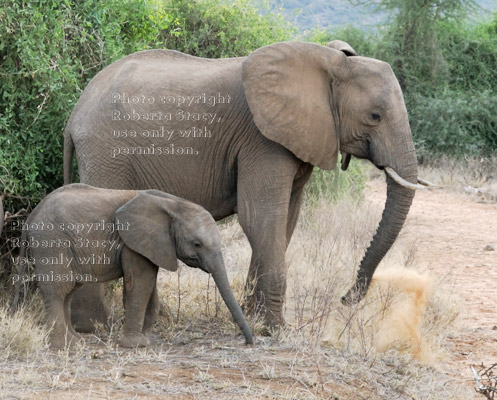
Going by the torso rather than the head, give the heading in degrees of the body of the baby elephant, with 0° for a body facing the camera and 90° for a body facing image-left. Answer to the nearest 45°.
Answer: approximately 270°

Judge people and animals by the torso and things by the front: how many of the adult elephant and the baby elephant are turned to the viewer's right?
2

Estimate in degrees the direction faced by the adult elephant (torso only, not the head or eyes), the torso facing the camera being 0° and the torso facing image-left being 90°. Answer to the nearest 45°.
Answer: approximately 270°

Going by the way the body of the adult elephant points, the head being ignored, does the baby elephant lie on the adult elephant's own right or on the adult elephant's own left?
on the adult elephant's own right

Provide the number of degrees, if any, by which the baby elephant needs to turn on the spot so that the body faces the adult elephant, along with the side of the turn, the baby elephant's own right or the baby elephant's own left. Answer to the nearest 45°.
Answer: approximately 45° to the baby elephant's own left
